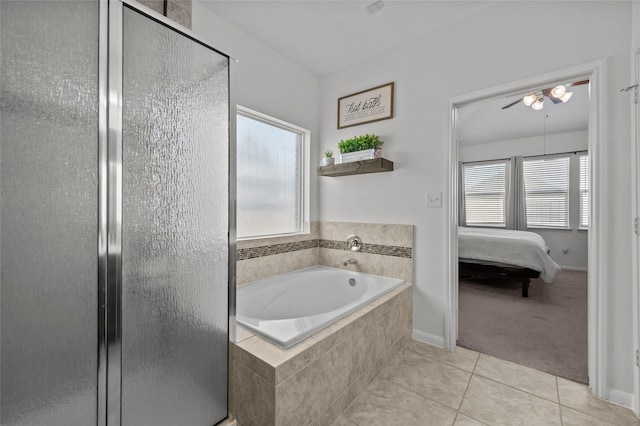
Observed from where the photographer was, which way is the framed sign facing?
facing the viewer and to the left of the viewer

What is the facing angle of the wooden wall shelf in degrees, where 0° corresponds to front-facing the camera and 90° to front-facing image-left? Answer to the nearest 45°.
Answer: approximately 45°

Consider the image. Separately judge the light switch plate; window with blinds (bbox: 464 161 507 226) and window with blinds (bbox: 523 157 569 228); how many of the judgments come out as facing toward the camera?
3

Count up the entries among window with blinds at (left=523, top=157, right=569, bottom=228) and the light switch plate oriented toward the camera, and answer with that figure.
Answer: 2

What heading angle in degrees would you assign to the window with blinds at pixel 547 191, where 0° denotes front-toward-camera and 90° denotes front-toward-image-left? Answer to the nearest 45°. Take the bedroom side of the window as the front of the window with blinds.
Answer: approximately 0°

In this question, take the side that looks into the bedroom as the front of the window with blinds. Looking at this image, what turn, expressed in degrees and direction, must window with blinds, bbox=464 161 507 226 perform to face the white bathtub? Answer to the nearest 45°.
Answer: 0° — it already faces it

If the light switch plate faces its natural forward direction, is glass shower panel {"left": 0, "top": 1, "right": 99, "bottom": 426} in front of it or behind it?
in front

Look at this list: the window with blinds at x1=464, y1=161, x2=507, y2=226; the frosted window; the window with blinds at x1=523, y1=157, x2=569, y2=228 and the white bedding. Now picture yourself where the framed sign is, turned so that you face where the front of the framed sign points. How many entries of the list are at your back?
3

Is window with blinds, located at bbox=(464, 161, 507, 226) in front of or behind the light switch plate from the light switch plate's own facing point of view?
behind

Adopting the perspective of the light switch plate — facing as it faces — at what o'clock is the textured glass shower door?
The textured glass shower door is roughly at 1 o'clock from the light switch plate.

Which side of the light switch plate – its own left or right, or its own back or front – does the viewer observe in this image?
front

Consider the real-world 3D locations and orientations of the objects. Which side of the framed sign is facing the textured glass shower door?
front

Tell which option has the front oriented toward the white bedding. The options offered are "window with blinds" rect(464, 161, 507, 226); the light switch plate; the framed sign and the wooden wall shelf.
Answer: the window with blinds

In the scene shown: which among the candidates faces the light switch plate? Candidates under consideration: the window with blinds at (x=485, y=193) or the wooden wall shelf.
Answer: the window with blinds

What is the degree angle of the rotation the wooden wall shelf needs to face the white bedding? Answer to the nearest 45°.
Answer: approximately 180°
